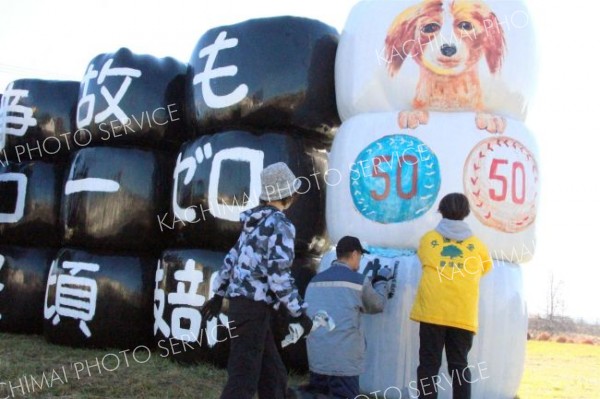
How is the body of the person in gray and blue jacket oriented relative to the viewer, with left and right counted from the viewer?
facing away from the viewer and to the right of the viewer

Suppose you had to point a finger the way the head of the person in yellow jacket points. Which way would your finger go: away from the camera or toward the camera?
away from the camera

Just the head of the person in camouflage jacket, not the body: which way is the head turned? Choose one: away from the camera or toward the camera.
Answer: away from the camera

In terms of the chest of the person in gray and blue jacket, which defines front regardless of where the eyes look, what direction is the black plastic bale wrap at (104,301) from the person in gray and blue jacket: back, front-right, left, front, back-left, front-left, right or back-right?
left

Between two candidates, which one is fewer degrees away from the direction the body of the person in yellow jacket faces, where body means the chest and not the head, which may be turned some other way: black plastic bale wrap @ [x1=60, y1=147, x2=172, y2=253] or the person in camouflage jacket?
the black plastic bale wrap

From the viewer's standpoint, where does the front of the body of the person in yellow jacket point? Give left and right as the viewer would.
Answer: facing away from the viewer

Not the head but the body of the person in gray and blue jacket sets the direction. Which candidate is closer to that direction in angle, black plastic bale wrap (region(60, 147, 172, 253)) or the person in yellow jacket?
the person in yellow jacket

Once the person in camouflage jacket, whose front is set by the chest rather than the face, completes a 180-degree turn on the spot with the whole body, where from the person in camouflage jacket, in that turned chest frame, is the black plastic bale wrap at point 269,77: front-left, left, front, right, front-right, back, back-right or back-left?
back-right

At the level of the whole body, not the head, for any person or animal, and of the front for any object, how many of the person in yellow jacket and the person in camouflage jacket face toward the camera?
0

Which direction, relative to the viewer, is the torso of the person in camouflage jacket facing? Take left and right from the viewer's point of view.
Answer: facing away from the viewer and to the right of the viewer

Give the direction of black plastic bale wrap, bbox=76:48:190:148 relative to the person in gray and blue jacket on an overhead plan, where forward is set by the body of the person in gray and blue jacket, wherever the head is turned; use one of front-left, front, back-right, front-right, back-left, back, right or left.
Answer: left
